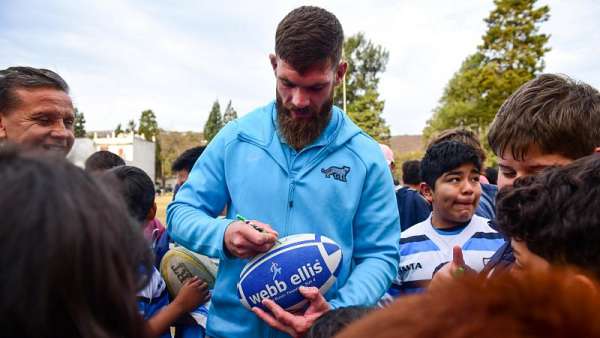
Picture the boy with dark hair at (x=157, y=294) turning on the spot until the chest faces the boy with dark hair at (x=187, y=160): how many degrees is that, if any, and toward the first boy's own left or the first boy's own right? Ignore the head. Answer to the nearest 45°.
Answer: approximately 45° to the first boy's own left

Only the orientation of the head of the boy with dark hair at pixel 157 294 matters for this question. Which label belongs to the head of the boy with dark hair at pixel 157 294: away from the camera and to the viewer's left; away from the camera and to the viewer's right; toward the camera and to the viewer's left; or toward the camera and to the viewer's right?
away from the camera and to the viewer's right

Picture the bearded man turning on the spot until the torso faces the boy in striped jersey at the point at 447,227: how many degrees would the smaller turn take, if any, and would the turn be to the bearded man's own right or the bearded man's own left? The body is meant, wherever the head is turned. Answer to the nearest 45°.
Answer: approximately 135° to the bearded man's own left

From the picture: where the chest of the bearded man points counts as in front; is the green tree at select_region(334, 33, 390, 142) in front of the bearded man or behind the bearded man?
behind

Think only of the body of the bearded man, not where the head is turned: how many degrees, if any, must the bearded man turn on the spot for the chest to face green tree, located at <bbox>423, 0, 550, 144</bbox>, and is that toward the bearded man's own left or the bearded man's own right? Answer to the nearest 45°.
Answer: approximately 135° to the bearded man's own left

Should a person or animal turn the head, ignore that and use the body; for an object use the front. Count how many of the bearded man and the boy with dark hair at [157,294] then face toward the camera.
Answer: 1

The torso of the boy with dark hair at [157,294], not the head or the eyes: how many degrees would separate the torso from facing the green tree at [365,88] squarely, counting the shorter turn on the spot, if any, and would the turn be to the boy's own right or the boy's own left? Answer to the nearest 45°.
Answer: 0° — they already face it

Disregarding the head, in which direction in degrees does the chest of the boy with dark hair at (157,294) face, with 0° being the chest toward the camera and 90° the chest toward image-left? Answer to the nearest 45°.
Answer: approximately 225°

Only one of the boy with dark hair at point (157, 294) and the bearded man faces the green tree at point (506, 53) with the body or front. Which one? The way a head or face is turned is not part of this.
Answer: the boy with dark hair

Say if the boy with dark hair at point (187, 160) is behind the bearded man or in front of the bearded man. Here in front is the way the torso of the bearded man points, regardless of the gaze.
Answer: behind

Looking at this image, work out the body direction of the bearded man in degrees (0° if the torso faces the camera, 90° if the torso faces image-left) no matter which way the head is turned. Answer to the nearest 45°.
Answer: approximately 0°

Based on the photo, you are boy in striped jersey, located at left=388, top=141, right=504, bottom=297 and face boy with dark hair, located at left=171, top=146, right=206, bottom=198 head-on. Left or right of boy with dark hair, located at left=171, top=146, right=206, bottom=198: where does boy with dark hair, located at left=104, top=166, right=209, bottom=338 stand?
left
